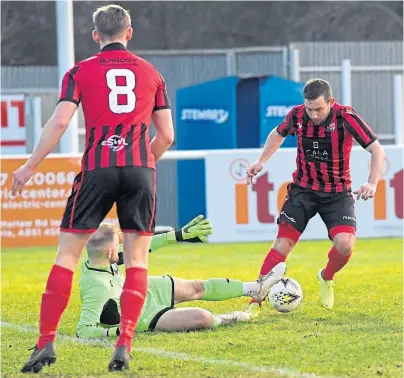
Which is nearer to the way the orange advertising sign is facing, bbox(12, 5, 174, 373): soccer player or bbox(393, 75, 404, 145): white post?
the soccer player

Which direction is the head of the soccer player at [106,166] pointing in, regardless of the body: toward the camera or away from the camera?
away from the camera

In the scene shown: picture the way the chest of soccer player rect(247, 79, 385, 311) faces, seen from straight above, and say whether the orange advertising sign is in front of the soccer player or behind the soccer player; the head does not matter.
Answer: behind

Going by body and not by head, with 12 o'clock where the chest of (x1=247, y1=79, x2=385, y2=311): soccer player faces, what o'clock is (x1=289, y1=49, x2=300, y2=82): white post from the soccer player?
The white post is roughly at 6 o'clock from the soccer player.

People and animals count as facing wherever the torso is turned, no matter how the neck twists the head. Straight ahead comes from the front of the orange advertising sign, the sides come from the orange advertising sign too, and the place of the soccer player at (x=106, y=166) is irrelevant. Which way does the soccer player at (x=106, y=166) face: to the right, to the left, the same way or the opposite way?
the opposite way

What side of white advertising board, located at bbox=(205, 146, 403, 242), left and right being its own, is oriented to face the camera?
front

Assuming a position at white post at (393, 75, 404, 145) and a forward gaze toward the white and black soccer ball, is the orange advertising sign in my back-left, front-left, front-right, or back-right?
front-right

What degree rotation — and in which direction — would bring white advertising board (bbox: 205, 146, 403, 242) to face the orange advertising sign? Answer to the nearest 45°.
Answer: approximately 90° to its right

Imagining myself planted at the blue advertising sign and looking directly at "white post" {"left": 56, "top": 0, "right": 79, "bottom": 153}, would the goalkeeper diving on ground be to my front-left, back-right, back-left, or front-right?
front-left

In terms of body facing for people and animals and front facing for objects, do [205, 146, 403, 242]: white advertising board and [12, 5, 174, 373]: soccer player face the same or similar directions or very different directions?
very different directions

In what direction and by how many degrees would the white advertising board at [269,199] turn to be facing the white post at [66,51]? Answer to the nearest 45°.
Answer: approximately 90° to its right

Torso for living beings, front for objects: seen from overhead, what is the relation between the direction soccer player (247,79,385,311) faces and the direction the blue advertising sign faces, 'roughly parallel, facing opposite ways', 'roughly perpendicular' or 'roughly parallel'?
roughly parallel

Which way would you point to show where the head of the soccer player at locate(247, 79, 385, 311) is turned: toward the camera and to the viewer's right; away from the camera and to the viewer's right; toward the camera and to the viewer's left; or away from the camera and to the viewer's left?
toward the camera and to the viewer's left
